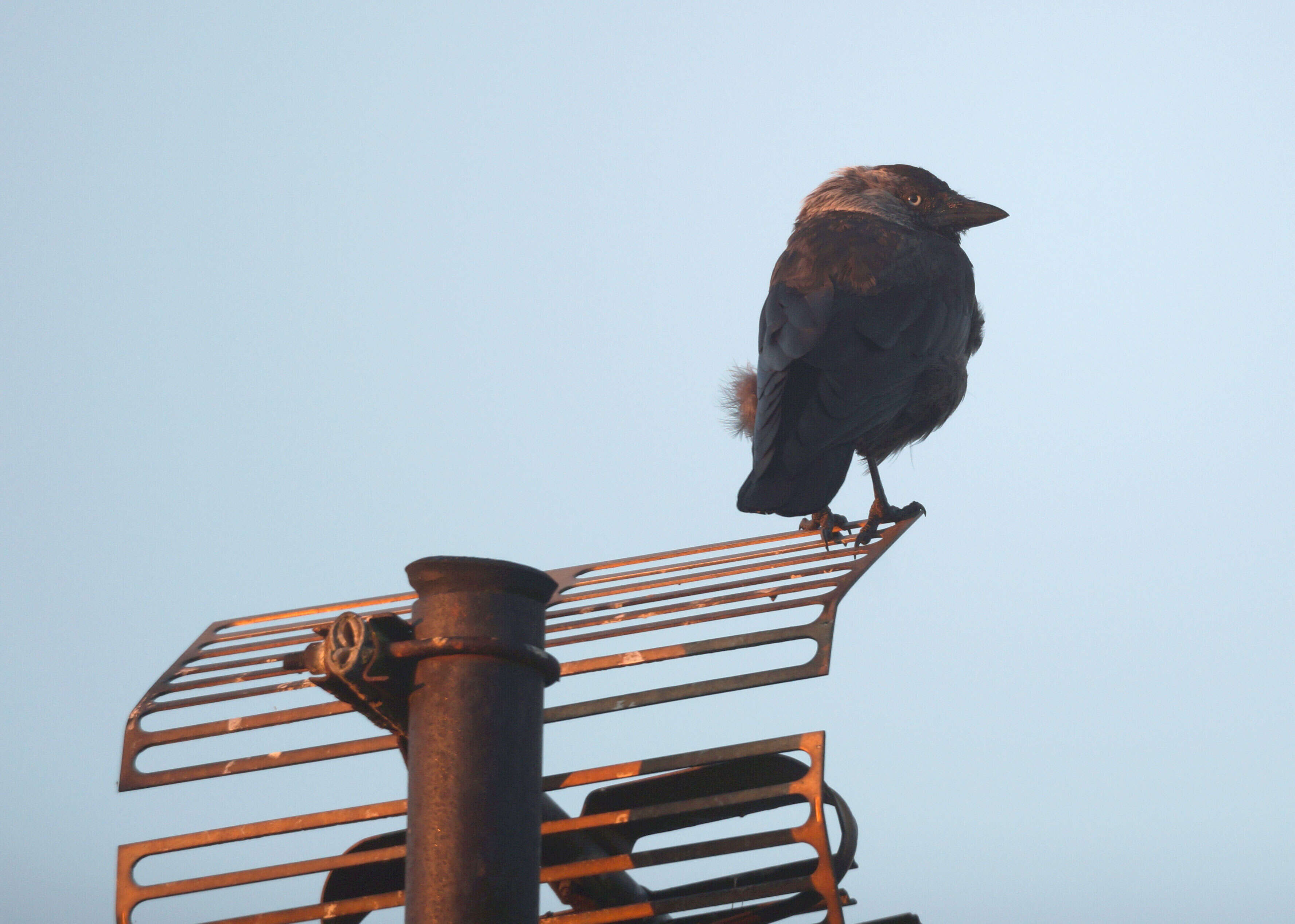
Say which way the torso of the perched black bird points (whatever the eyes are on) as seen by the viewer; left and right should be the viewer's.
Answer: facing away from the viewer and to the right of the viewer
